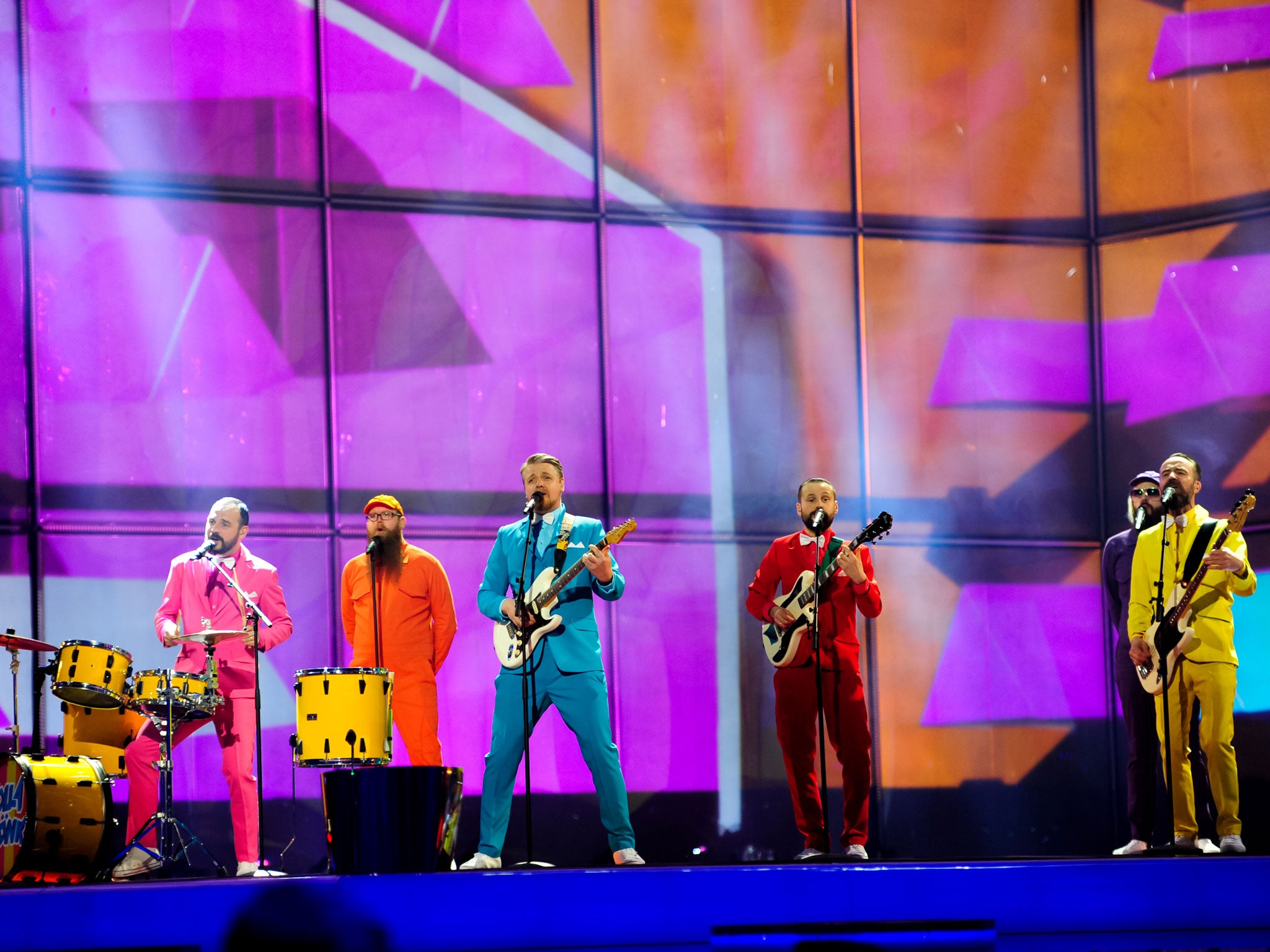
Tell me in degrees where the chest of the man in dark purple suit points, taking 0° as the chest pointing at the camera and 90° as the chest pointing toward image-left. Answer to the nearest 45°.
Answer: approximately 0°

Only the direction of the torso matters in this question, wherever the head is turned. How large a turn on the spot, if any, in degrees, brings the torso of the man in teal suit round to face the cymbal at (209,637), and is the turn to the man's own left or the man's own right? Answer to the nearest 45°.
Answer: approximately 90° to the man's own right

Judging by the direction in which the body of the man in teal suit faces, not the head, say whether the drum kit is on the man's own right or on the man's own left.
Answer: on the man's own right

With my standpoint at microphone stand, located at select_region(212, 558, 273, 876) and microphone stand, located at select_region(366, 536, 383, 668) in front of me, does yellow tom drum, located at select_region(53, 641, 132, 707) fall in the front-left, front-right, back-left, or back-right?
back-left

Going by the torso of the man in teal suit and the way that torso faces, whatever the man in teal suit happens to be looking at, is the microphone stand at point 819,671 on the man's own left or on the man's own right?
on the man's own left

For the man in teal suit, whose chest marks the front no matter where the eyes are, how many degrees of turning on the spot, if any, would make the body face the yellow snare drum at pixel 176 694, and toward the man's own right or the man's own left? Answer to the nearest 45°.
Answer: approximately 90° to the man's own right
